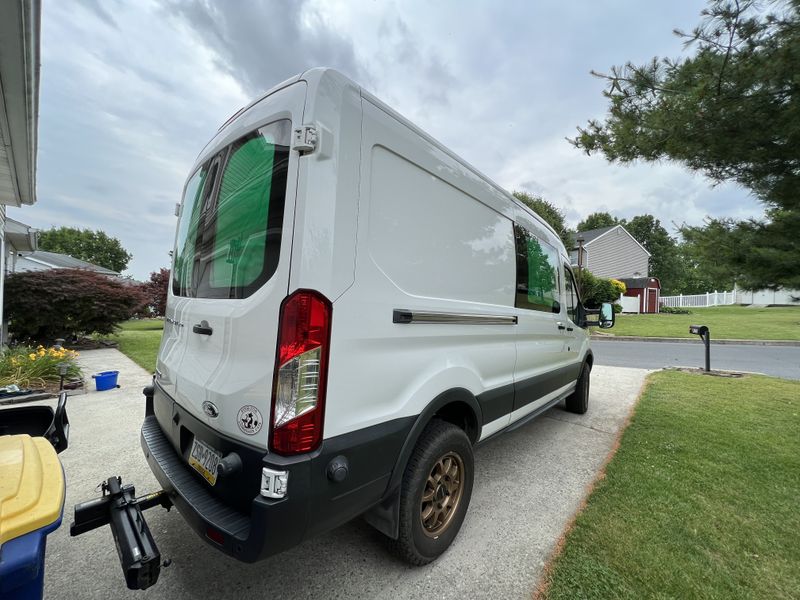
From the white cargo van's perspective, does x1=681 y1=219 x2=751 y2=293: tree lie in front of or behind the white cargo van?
in front

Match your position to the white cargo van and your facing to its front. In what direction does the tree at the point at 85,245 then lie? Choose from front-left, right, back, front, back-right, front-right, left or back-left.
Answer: left

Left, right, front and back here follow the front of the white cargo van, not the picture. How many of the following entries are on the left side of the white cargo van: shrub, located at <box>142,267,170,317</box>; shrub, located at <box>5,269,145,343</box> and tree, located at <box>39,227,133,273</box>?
3

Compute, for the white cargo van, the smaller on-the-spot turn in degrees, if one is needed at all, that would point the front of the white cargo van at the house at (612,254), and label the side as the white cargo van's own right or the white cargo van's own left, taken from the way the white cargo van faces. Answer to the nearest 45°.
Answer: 0° — it already faces it

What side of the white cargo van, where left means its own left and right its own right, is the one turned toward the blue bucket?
left

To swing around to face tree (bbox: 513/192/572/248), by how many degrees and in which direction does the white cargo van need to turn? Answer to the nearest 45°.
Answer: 0° — it already faces it

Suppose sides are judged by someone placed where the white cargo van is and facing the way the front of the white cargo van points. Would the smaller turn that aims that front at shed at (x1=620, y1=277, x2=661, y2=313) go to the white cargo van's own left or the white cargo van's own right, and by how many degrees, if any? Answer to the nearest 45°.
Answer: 0° — it already faces it

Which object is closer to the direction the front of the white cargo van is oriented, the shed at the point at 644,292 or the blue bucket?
the shed

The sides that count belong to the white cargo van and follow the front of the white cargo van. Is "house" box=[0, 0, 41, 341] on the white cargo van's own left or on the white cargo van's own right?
on the white cargo van's own left

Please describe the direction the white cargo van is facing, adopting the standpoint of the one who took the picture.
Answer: facing away from the viewer and to the right of the viewer

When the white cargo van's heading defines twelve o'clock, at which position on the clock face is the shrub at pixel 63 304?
The shrub is roughly at 9 o'clock from the white cargo van.
